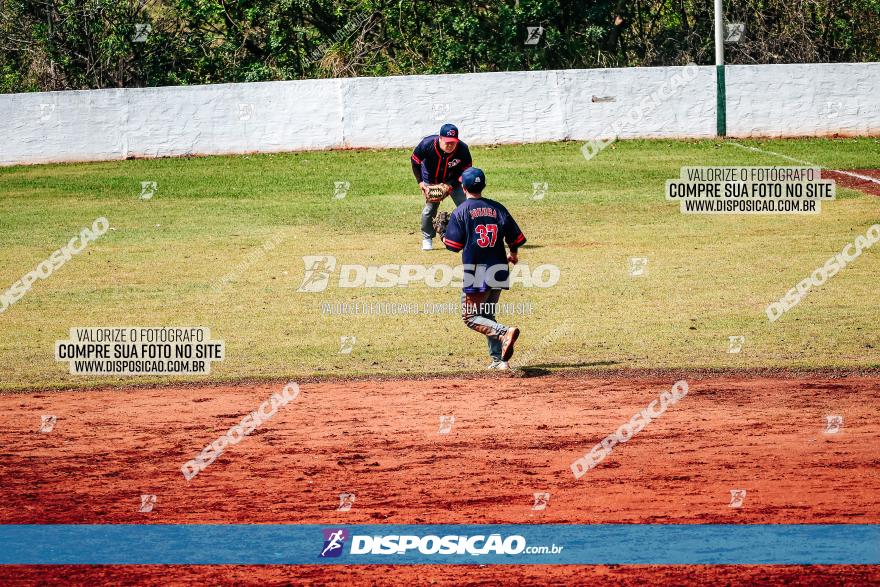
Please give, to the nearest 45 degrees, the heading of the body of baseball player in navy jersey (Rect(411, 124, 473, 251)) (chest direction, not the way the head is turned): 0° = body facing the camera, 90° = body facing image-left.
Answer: approximately 0°

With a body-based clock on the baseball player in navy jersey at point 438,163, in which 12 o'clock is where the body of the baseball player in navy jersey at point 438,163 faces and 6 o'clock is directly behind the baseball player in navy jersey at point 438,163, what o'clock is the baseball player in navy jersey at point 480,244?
the baseball player in navy jersey at point 480,244 is roughly at 12 o'clock from the baseball player in navy jersey at point 438,163.
